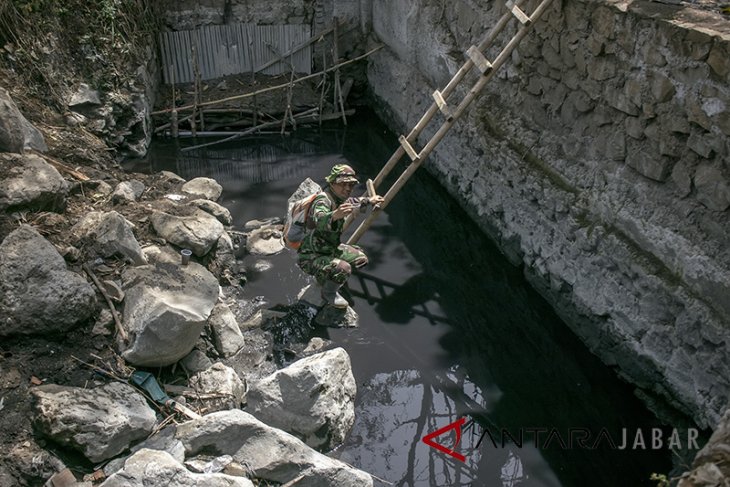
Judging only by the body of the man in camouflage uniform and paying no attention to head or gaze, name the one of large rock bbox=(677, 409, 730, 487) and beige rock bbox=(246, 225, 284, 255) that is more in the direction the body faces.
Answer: the large rock

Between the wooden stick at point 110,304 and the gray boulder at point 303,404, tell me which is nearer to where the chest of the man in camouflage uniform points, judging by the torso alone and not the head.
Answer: the gray boulder

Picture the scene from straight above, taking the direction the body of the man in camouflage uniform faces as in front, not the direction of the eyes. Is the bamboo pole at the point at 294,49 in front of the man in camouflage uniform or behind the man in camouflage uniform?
behind

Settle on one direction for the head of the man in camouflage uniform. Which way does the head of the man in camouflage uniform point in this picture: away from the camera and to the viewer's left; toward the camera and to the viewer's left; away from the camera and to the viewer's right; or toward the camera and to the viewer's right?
toward the camera and to the viewer's right

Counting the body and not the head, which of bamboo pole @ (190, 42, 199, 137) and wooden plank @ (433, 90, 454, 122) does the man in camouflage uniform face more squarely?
the wooden plank

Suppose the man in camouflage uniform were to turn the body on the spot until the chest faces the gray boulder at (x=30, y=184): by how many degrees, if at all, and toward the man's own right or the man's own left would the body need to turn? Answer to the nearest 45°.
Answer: approximately 135° to the man's own right

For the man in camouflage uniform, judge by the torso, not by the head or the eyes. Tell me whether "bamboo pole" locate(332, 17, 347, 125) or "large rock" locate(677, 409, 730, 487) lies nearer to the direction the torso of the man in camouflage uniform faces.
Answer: the large rock

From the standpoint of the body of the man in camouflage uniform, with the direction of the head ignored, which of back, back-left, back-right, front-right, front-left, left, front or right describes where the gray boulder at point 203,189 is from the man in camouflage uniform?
back

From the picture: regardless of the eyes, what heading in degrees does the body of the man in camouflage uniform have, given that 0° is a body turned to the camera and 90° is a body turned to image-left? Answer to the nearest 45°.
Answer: approximately 315°

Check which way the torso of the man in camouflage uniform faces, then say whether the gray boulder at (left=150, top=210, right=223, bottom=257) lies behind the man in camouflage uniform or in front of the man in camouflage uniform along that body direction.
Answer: behind

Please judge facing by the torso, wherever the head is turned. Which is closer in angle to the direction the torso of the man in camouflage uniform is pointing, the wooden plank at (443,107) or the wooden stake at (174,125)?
the wooden plank

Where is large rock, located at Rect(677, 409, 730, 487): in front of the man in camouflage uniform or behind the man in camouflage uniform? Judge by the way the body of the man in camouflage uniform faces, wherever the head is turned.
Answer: in front

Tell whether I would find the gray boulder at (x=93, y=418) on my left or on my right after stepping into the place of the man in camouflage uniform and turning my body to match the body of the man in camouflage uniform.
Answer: on my right

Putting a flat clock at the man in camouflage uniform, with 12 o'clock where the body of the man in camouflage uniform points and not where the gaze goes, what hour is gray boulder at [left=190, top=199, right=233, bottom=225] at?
The gray boulder is roughly at 6 o'clock from the man in camouflage uniform.

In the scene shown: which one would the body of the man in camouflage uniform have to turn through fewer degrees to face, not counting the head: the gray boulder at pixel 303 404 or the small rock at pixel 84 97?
the gray boulder
